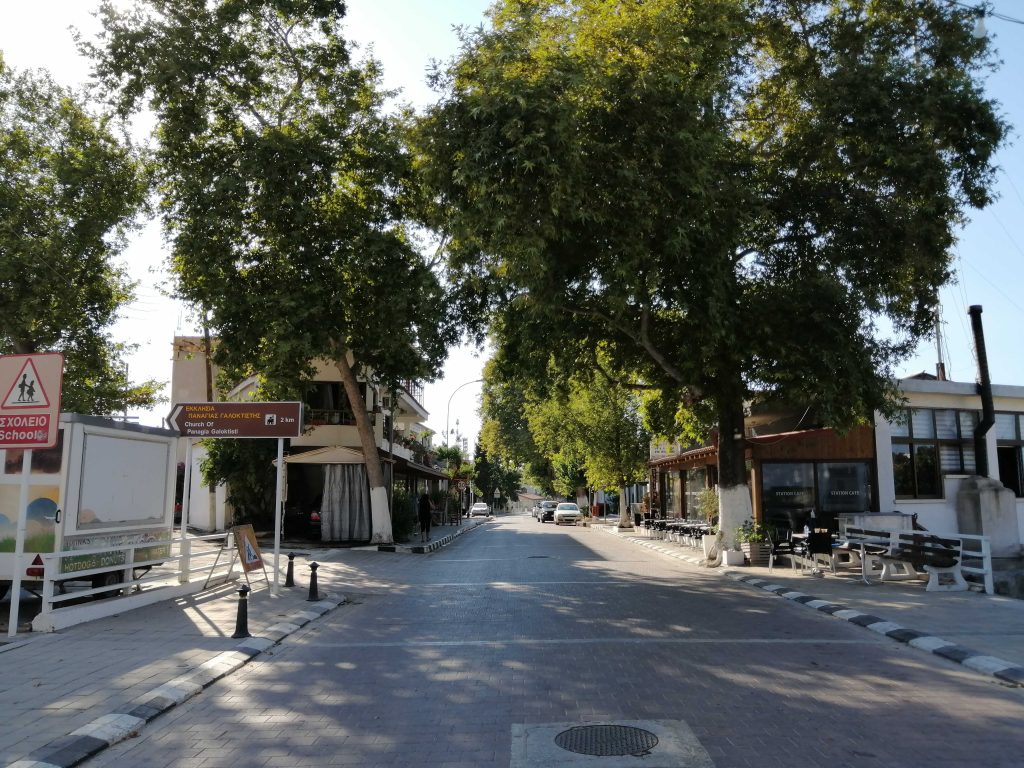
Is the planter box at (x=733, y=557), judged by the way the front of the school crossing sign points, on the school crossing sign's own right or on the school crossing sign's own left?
on the school crossing sign's own left

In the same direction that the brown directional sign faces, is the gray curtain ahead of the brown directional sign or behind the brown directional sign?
behind

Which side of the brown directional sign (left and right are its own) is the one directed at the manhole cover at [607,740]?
front

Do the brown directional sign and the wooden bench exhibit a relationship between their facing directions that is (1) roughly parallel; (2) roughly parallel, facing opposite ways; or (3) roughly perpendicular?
roughly perpendicular

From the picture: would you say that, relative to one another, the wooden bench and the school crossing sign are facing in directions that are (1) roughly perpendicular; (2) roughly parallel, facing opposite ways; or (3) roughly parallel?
roughly perpendicular

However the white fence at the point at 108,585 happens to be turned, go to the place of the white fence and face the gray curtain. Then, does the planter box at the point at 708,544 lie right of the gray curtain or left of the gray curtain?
right

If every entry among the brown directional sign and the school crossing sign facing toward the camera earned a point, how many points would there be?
2

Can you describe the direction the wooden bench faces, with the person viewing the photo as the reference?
facing the viewer and to the left of the viewer

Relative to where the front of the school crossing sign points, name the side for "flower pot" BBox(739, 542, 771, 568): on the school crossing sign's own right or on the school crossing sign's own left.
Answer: on the school crossing sign's own left

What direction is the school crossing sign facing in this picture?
toward the camera

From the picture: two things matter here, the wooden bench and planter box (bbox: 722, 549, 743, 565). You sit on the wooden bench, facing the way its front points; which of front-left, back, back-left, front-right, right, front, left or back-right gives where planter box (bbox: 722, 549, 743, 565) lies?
right

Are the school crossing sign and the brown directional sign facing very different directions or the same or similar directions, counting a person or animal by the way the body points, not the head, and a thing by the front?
same or similar directions

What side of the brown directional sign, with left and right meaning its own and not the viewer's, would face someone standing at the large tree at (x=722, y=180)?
left

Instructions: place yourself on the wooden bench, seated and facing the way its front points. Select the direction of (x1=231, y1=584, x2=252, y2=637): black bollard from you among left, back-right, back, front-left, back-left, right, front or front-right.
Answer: front

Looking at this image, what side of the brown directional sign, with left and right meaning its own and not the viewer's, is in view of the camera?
front
